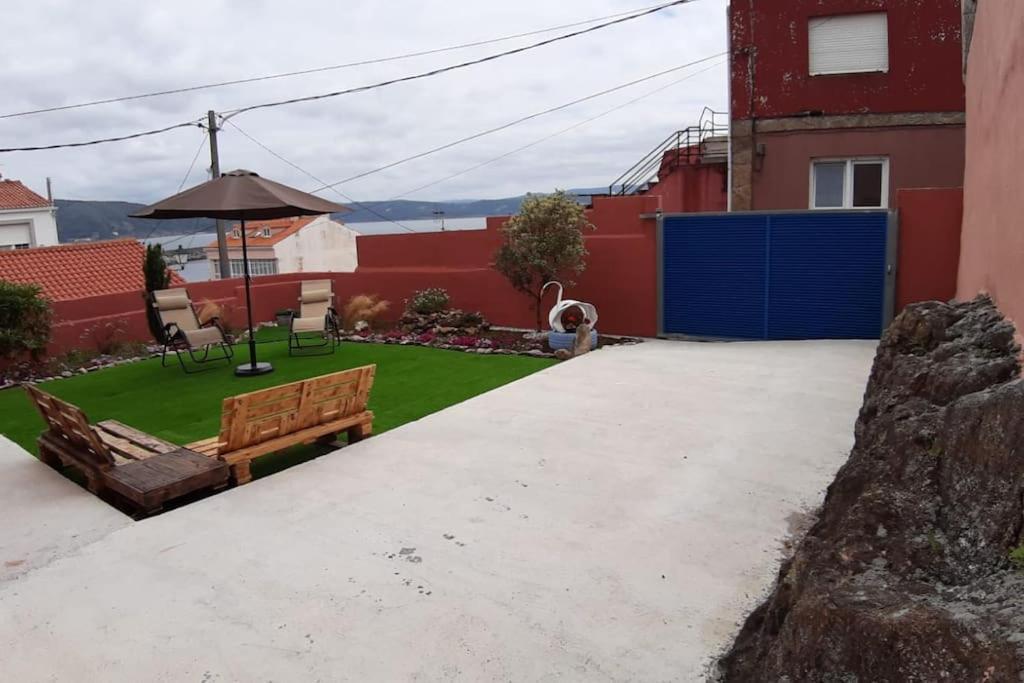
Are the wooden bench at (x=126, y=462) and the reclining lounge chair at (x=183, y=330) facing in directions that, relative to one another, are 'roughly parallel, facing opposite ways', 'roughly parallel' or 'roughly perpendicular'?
roughly perpendicular

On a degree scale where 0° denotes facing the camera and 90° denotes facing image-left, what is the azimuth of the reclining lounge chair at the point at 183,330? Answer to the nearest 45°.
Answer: approximately 315°

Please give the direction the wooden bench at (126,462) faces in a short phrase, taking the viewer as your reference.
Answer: facing away from the viewer and to the right of the viewer

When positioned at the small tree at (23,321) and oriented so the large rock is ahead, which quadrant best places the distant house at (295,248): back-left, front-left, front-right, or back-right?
back-left

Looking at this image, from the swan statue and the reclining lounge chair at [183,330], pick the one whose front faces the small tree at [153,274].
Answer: the swan statue

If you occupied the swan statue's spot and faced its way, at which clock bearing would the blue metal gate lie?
The blue metal gate is roughly at 6 o'clock from the swan statue.

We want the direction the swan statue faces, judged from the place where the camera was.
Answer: facing to the left of the viewer

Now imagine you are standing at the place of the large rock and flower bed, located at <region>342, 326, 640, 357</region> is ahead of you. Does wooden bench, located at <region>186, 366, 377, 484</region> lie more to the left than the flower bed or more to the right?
left

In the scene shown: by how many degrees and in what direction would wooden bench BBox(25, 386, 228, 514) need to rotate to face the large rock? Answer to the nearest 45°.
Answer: approximately 90° to its right
